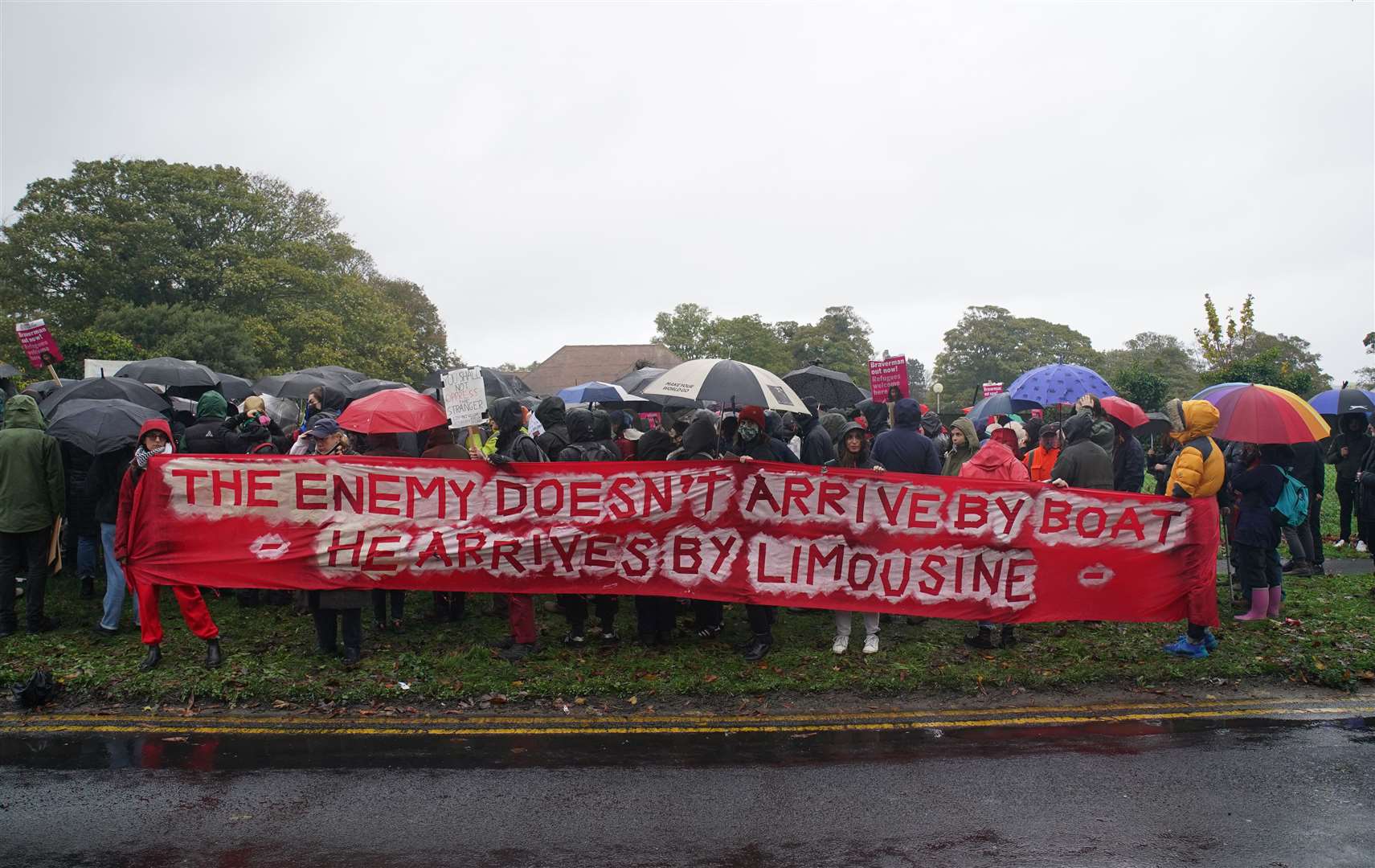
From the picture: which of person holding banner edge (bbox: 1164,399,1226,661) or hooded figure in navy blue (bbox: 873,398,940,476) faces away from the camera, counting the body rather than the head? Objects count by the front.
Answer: the hooded figure in navy blue

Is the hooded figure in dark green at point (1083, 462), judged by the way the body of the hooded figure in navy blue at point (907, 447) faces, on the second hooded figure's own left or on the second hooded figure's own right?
on the second hooded figure's own right

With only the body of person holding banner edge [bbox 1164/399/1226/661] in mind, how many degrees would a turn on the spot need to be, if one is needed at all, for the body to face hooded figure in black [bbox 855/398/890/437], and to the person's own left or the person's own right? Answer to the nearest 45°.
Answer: approximately 45° to the person's own right

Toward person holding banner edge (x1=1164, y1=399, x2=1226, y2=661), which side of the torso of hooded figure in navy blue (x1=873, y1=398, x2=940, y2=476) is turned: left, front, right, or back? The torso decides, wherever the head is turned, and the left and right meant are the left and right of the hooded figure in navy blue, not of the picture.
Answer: right

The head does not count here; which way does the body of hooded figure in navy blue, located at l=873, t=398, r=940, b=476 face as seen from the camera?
away from the camera

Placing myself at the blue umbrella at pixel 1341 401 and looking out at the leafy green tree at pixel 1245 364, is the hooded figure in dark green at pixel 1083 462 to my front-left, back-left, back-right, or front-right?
back-left
